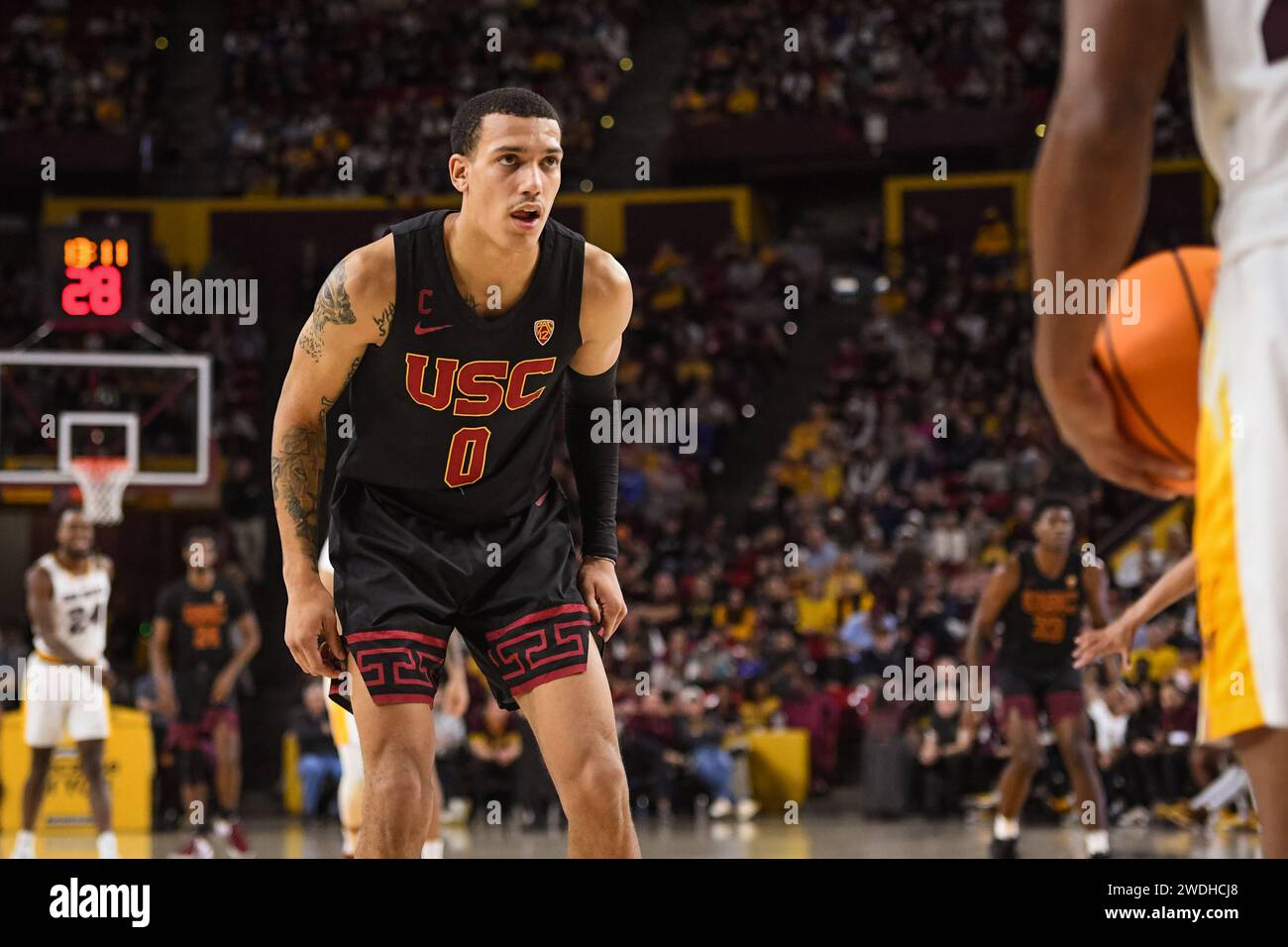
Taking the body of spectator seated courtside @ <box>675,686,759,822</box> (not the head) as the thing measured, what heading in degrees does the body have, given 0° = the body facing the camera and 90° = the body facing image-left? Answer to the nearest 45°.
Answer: approximately 315°

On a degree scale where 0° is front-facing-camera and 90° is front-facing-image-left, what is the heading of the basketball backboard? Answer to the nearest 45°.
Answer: approximately 0°

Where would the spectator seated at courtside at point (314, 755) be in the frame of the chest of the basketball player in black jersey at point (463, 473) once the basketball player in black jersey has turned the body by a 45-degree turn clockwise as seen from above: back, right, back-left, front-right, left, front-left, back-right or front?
back-right

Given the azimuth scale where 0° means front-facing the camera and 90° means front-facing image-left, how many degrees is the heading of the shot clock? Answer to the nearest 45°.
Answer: approximately 0°

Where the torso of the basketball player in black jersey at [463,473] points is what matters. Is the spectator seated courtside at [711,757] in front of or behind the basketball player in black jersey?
behind

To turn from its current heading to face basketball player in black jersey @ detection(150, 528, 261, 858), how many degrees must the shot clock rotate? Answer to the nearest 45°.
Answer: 0° — it already faces them

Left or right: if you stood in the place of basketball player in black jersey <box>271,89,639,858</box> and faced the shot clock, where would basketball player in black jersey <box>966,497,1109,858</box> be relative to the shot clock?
right
